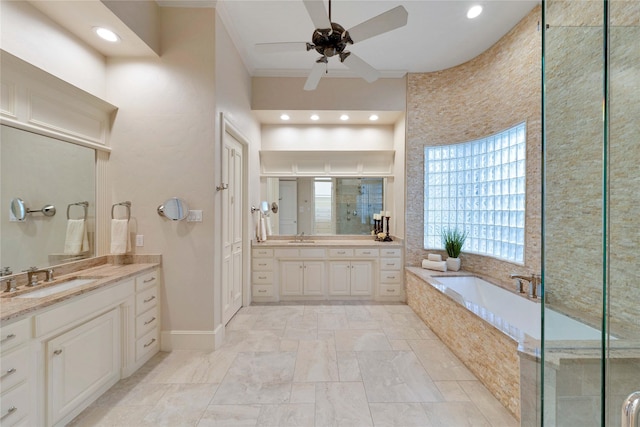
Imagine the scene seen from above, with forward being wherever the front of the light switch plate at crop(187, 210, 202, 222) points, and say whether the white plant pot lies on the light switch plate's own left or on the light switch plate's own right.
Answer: on the light switch plate's own left

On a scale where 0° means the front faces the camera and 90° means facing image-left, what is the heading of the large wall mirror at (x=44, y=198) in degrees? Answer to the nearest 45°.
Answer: approximately 315°

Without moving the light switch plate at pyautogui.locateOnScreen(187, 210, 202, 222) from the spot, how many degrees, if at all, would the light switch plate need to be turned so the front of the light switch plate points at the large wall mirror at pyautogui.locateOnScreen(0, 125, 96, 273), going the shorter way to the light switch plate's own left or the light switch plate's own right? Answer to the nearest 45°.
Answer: approximately 90° to the light switch plate's own right
